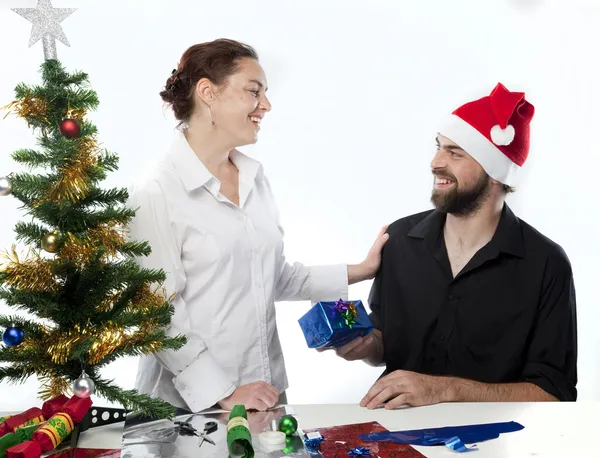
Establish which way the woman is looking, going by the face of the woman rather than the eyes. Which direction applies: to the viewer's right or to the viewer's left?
to the viewer's right

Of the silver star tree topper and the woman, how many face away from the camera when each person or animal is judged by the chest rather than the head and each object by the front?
0

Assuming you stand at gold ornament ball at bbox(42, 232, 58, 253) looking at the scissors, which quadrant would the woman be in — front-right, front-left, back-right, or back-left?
front-left

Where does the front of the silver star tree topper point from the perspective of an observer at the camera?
facing the viewer

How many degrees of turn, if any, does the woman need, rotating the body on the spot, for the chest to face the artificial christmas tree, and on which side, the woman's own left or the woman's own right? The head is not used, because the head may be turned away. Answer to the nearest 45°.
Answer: approximately 90° to the woman's own right

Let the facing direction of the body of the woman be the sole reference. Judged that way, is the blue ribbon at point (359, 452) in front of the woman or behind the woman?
in front
